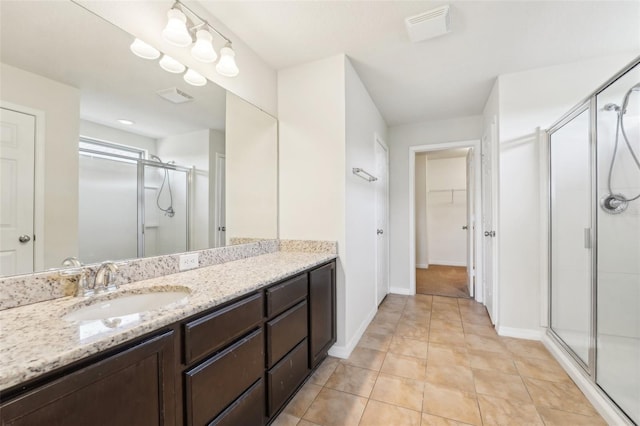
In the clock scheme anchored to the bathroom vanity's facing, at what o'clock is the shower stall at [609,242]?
The shower stall is roughly at 11 o'clock from the bathroom vanity.

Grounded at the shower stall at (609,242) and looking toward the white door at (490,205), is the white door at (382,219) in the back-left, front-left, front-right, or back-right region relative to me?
front-left

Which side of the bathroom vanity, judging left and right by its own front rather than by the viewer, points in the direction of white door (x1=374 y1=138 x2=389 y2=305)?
left

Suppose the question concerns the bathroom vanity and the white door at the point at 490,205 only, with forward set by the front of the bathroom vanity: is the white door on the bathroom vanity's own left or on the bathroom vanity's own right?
on the bathroom vanity's own left

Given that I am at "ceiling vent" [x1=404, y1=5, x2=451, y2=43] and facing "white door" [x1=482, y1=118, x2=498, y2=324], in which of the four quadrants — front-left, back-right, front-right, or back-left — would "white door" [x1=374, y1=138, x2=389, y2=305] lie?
front-left

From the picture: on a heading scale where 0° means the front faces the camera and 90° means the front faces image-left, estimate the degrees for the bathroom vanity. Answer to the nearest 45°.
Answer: approximately 315°

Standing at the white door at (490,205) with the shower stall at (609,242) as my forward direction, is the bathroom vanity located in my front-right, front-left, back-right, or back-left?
front-right
